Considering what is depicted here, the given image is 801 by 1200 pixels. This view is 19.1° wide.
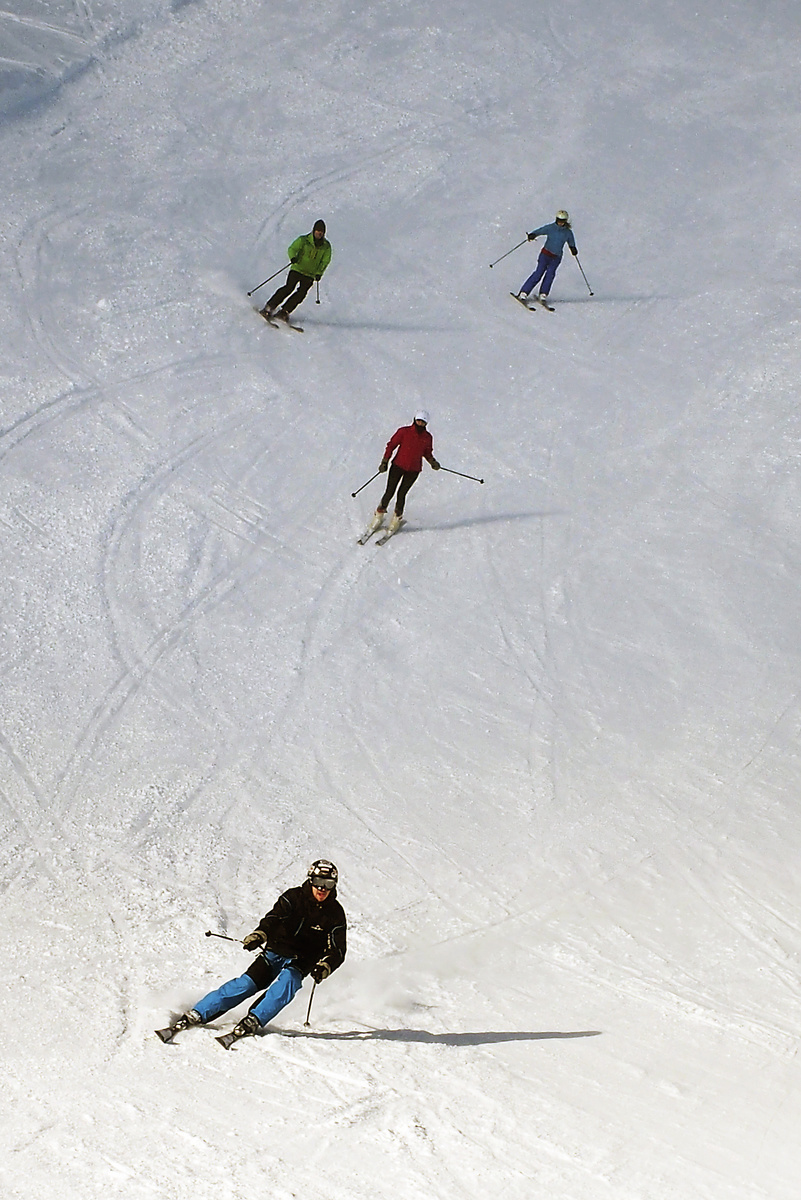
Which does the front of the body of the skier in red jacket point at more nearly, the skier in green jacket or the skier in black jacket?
the skier in black jacket

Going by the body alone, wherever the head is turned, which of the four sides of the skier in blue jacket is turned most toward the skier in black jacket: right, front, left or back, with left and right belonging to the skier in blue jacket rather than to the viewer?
front

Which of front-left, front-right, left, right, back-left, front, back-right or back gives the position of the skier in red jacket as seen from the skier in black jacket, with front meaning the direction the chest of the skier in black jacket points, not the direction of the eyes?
back

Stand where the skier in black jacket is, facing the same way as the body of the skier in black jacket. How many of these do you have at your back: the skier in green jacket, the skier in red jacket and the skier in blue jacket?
3

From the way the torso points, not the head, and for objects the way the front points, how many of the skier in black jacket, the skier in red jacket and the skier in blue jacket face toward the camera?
3

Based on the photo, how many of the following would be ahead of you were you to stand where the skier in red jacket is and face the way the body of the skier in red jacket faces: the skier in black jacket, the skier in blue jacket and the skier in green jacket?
1

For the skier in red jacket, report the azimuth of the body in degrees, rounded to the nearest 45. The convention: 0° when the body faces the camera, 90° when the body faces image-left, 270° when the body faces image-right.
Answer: approximately 0°

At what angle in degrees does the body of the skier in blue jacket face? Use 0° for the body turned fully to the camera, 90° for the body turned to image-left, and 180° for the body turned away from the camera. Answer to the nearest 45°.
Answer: approximately 0°

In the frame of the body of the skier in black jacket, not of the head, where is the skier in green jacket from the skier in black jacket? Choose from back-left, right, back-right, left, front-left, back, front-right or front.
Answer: back

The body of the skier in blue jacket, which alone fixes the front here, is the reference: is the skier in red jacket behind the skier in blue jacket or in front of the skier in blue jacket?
in front

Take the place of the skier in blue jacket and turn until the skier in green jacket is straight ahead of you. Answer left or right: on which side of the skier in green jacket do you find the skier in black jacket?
left

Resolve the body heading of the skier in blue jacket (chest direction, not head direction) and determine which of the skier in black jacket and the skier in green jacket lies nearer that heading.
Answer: the skier in black jacket
